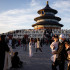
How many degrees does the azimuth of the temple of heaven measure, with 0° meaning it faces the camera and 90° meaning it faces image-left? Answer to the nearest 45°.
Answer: approximately 45°
